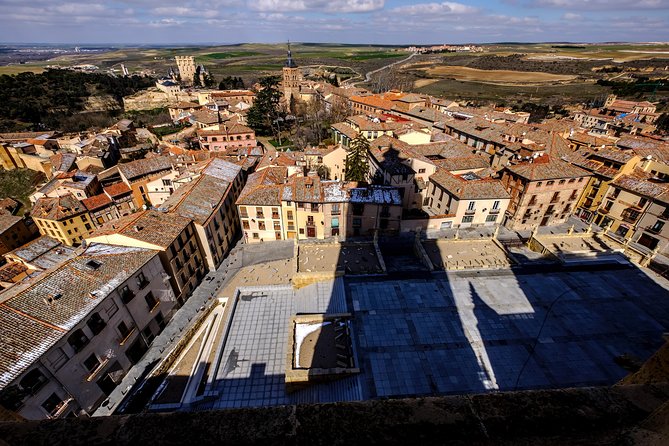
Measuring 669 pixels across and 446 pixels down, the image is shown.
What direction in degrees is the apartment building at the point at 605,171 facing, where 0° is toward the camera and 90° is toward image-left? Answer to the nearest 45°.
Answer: approximately 45°

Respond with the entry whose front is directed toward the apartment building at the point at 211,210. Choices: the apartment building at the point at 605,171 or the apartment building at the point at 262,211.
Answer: the apartment building at the point at 605,171

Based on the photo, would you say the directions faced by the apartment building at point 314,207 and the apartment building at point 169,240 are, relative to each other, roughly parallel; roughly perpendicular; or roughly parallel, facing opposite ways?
roughly perpendicular

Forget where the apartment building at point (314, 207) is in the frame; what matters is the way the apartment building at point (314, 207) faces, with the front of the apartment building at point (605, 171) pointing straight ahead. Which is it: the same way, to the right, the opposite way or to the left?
to the left

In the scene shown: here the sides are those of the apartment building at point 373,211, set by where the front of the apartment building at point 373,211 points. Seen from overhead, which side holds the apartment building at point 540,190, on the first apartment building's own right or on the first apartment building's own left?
on the first apartment building's own left

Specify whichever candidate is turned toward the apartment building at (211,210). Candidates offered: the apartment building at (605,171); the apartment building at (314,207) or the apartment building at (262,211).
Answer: the apartment building at (605,171)

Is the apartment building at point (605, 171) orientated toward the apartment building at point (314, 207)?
yes

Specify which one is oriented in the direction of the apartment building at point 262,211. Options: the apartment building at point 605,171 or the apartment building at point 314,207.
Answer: the apartment building at point 605,171

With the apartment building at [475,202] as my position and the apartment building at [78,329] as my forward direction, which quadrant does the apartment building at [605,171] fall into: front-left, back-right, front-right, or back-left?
back-left

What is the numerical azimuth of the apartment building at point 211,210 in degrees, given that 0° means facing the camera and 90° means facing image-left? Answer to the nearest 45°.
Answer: approximately 315°

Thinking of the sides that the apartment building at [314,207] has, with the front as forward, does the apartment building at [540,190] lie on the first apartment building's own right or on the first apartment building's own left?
on the first apartment building's own left

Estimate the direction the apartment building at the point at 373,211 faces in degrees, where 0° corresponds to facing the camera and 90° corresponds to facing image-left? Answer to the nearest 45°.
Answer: approximately 0°

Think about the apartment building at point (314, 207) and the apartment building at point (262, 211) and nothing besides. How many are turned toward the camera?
2
